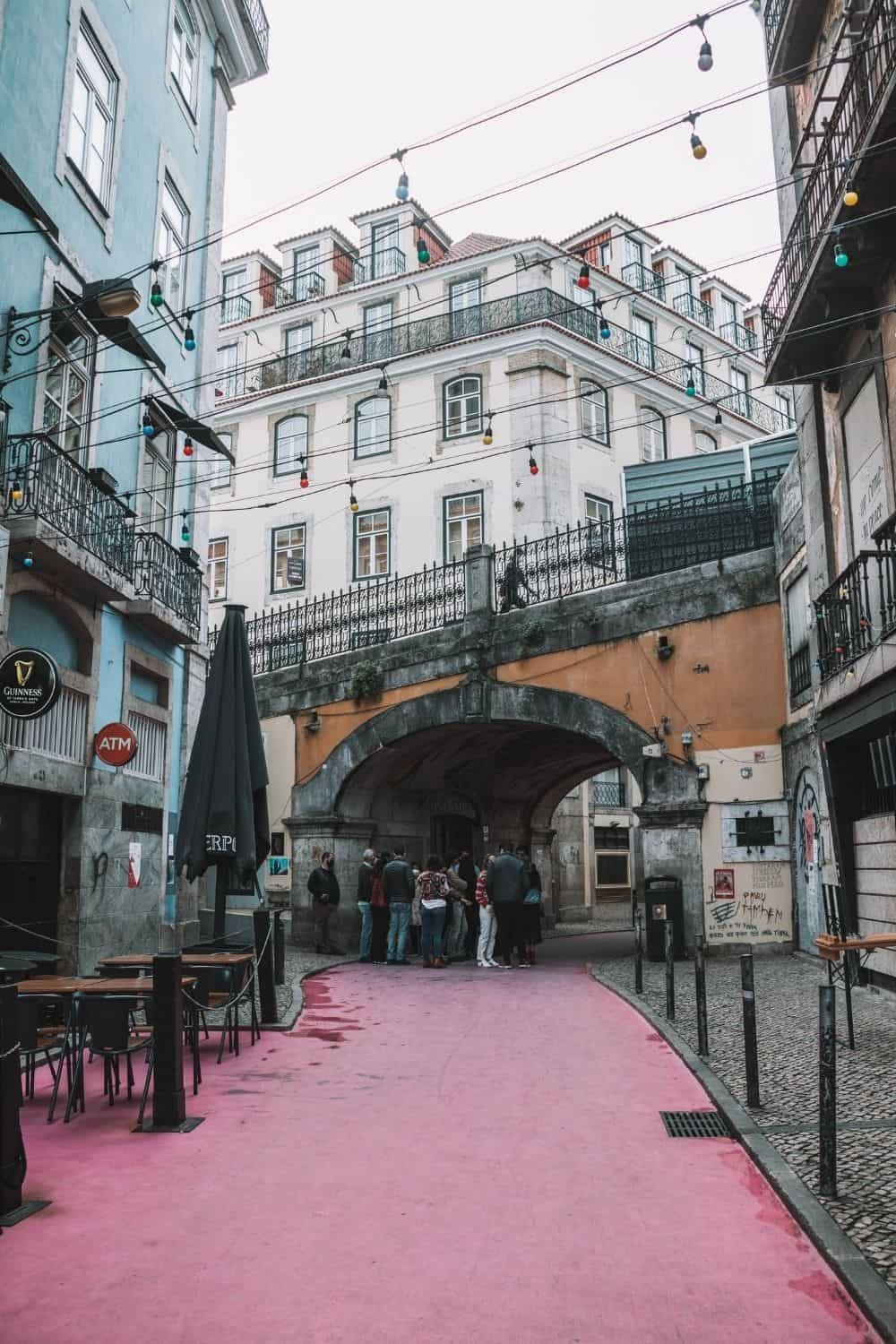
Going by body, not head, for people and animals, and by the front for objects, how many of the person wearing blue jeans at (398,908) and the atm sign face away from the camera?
1

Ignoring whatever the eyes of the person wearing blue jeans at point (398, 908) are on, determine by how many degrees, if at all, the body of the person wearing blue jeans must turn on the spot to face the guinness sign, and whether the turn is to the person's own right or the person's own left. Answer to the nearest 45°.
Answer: approximately 135° to the person's own left

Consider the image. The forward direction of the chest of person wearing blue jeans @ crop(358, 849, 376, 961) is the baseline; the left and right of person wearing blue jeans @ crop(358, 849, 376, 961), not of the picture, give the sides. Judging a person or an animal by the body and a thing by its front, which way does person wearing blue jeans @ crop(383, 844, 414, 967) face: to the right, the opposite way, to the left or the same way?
to the left

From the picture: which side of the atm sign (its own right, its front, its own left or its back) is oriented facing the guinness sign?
front

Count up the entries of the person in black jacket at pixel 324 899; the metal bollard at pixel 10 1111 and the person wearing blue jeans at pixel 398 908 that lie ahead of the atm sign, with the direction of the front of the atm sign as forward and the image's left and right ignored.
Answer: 1

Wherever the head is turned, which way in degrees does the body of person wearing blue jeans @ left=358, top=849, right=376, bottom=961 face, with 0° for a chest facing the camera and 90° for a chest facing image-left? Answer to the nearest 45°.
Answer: approximately 270°

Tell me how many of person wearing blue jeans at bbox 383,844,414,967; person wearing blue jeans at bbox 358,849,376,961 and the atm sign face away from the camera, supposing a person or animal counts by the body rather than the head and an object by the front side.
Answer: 1

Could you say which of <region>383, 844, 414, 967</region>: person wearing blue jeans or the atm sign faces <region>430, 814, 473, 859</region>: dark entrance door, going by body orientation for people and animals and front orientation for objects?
the person wearing blue jeans

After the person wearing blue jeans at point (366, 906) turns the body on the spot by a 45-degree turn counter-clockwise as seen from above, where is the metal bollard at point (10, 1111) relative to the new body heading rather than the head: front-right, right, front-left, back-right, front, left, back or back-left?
back-right

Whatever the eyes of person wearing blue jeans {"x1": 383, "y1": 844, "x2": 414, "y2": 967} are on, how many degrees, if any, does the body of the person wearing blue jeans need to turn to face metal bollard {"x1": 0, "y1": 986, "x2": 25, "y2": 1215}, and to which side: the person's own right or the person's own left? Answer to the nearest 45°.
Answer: approximately 180°

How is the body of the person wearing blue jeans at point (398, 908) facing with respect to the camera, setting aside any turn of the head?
away from the camera
